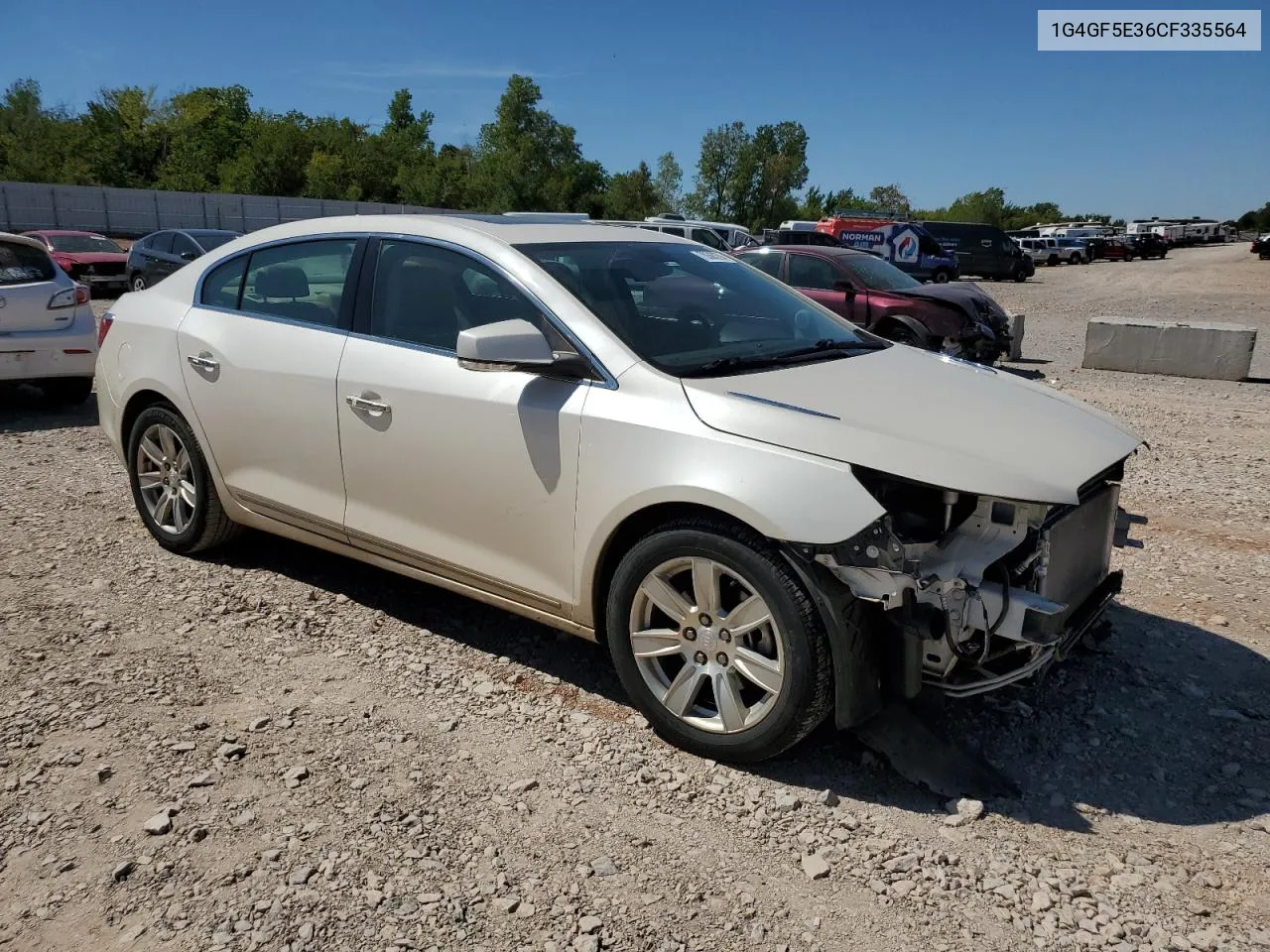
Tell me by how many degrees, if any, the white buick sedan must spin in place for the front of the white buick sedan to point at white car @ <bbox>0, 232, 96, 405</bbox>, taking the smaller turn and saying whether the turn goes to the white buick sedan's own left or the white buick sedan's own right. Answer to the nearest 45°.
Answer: approximately 180°

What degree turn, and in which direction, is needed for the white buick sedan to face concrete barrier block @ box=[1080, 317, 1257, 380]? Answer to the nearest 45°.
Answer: approximately 90° to its left

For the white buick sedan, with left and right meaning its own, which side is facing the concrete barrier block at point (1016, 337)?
left

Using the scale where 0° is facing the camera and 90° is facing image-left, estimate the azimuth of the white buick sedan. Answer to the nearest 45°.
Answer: approximately 315°

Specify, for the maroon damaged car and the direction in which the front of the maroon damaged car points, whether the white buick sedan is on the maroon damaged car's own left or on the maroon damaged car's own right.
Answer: on the maroon damaged car's own right

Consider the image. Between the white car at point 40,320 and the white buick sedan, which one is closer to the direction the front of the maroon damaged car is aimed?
the white buick sedan
